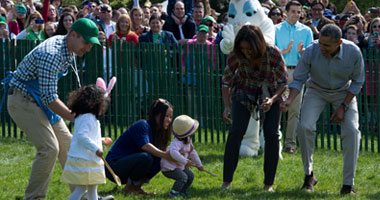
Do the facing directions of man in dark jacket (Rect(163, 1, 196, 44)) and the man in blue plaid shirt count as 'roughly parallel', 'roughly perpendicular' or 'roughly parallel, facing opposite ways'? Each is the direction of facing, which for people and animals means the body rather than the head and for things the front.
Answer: roughly perpendicular

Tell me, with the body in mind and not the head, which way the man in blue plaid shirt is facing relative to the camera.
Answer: to the viewer's right

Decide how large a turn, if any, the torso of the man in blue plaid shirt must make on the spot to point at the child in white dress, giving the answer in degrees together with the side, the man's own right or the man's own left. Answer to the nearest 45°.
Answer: approximately 45° to the man's own right

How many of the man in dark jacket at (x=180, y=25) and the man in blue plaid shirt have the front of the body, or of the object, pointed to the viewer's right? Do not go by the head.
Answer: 1

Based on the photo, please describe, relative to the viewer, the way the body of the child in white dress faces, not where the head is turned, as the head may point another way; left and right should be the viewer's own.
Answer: facing to the right of the viewer

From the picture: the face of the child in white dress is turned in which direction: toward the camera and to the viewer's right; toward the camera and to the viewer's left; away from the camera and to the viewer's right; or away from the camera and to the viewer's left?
away from the camera and to the viewer's right

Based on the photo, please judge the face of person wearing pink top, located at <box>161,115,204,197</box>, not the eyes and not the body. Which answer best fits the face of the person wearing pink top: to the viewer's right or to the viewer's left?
to the viewer's right
